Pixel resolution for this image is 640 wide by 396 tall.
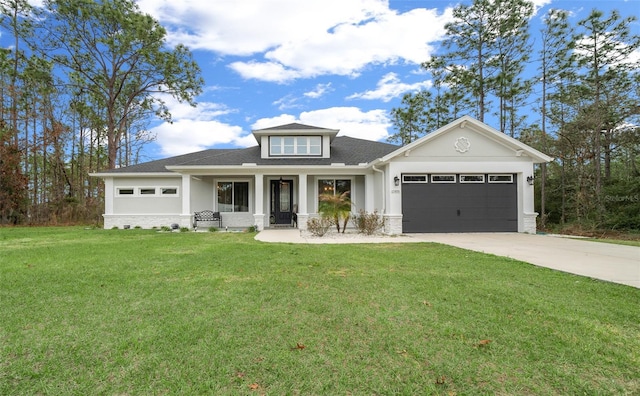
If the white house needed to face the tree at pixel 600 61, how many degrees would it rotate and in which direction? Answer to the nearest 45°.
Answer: approximately 90° to its left

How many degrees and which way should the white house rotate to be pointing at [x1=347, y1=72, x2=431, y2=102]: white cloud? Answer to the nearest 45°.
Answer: approximately 180°

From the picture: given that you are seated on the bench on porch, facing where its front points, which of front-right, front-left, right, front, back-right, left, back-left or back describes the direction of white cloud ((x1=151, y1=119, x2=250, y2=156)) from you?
back

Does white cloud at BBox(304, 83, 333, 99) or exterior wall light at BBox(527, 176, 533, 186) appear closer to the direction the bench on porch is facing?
the exterior wall light

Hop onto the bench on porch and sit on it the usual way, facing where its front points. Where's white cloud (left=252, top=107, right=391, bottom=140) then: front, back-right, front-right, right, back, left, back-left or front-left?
back-left

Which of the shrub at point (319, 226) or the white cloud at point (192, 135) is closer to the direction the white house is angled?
the shrub

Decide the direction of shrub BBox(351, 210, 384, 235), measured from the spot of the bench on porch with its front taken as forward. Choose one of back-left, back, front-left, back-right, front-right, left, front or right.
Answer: front-left

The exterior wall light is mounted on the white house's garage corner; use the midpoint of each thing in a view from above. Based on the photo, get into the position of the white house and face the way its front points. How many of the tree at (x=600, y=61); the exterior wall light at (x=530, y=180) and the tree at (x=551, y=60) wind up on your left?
3

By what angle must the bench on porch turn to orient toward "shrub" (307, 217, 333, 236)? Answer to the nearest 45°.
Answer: approximately 45° to its left

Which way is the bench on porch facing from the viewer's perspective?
toward the camera
